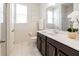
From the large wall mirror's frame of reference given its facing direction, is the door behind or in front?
in front

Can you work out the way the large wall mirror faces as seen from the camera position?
facing the viewer and to the left of the viewer

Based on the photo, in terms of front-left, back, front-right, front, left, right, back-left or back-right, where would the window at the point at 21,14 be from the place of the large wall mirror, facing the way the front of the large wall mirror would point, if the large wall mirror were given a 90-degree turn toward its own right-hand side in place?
left
